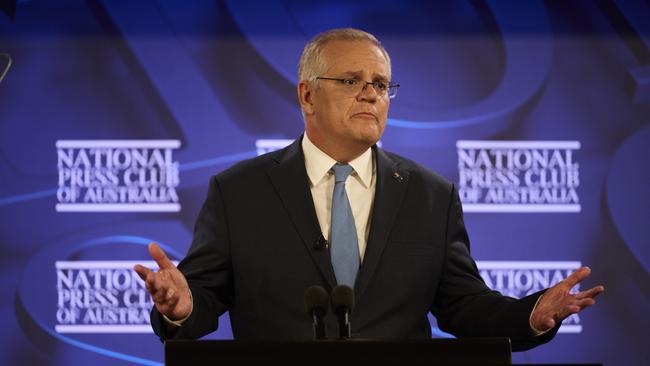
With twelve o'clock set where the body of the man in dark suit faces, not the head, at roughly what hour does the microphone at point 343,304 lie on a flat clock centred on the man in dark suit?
The microphone is roughly at 12 o'clock from the man in dark suit.

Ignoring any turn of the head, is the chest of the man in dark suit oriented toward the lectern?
yes

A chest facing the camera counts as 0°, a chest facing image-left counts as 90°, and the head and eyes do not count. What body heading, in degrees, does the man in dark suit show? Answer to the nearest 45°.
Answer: approximately 0°

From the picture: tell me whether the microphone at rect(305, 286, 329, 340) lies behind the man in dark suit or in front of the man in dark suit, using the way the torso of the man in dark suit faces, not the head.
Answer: in front
